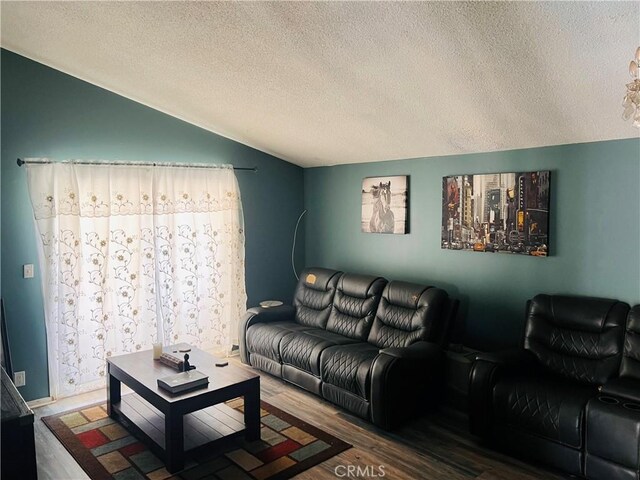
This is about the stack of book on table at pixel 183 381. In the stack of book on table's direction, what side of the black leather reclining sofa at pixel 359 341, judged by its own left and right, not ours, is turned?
front

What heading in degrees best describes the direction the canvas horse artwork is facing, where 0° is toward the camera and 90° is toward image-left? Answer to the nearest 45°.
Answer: approximately 45°

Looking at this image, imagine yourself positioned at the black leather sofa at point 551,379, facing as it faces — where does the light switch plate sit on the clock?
The light switch plate is roughly at 1 o'clock from the black leather sofa.

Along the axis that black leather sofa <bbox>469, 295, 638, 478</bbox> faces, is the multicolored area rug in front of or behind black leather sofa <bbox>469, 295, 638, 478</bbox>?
in front

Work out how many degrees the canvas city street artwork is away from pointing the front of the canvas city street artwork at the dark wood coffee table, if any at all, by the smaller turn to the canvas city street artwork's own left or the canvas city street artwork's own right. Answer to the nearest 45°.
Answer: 0° — it already faces it

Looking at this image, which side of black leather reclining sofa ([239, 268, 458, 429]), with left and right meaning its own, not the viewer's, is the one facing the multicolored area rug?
front

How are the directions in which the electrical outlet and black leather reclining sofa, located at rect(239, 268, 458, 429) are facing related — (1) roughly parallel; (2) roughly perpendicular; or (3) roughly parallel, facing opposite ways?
roughly perpendicular
